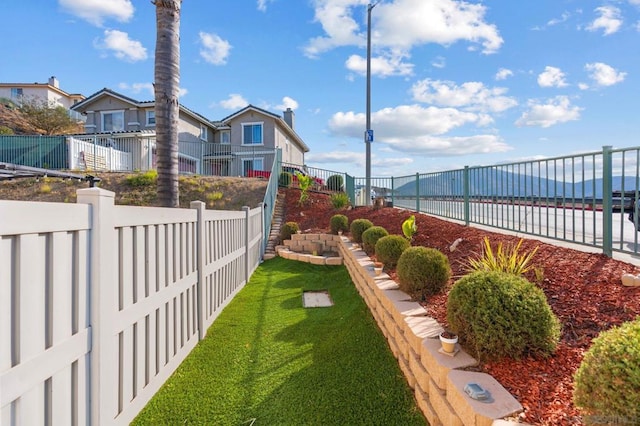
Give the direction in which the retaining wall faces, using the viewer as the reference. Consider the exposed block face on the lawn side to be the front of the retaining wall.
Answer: facing to the left of the viewer

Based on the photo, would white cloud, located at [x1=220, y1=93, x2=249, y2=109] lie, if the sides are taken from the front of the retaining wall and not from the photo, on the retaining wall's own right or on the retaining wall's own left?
on the retaining wall's own right

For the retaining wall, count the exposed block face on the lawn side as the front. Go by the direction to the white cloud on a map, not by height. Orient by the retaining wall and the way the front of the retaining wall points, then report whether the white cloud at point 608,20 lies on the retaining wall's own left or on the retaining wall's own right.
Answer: on the retaining wall's own right

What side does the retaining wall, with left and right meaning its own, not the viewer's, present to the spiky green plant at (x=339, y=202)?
right

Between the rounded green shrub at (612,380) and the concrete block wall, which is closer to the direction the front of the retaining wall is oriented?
the concrete block wall

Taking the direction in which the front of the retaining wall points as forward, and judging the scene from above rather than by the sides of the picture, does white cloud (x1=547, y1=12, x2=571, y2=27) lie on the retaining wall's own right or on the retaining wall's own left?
on the retaining wall's own right

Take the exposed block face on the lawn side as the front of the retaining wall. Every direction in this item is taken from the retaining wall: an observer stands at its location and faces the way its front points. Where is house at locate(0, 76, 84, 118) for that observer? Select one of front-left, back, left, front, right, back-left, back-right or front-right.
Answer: front-right

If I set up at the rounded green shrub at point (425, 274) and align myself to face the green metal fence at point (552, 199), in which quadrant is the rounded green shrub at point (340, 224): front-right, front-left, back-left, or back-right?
front-left

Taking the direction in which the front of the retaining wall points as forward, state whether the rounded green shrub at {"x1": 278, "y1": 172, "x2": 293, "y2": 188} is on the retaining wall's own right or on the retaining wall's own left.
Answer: on the retaining wall's own right

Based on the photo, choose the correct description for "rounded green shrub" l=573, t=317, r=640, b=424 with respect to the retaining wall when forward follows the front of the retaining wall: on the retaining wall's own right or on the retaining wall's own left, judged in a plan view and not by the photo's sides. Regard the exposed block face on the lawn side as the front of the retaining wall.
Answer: on the retaining wall's own left
